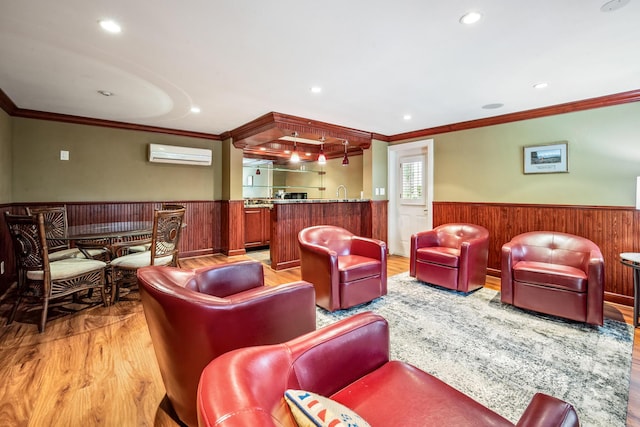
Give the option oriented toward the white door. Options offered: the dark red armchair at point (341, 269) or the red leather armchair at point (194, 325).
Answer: the red leather armchair

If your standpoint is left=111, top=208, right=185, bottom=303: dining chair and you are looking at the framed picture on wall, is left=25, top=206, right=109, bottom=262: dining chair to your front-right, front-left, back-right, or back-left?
back-left

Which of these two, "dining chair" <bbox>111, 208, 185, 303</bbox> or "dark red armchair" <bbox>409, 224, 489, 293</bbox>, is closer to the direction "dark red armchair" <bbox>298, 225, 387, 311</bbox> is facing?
the dark red armchair

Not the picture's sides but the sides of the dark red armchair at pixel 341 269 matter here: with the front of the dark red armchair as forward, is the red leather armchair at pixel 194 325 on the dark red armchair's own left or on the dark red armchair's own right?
on the dark red armchair's own right

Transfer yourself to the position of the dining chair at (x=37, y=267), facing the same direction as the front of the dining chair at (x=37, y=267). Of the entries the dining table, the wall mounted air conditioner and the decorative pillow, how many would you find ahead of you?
2

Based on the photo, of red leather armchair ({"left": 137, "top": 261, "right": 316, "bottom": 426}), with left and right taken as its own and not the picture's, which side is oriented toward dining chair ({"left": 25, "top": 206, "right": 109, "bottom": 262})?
left

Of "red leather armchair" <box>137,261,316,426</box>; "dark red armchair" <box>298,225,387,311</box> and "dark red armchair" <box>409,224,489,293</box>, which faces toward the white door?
the red leather armchair

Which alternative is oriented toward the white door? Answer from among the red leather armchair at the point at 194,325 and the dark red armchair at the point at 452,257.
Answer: the red leather armchair
